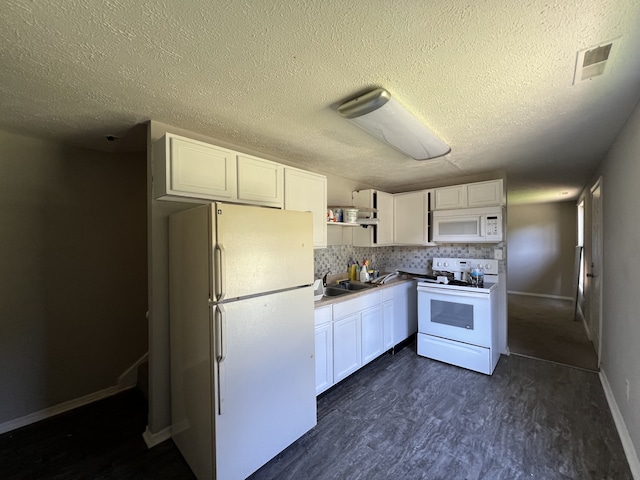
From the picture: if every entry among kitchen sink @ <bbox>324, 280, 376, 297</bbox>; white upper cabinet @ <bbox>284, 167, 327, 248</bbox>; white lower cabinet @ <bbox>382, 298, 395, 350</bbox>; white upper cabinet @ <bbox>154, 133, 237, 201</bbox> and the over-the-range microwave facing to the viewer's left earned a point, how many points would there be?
0

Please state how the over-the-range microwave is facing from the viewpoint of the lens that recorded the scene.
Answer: facing the viewer

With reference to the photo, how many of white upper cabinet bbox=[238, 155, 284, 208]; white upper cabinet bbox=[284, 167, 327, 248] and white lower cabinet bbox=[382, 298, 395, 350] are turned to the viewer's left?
0

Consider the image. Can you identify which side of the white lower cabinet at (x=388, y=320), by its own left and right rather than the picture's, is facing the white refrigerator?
right

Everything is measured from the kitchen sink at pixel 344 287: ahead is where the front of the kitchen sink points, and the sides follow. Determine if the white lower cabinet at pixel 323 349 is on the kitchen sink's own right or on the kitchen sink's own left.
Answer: on the kitchen sink's own right

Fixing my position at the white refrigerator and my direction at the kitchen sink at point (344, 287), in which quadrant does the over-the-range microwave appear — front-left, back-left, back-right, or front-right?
front-right

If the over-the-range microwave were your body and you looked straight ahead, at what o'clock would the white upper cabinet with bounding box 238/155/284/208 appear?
The white upper cabinet is roughly at 1 o'clock from the over-the-range microwave.

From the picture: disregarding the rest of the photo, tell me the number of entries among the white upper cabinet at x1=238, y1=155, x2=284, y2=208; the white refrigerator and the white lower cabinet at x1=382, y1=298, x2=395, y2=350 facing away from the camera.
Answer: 0

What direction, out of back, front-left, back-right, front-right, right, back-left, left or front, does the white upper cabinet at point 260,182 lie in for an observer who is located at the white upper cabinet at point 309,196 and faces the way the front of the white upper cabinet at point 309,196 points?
right

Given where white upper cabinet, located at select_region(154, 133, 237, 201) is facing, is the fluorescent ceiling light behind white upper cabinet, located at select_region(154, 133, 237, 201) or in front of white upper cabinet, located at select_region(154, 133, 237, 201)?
in front

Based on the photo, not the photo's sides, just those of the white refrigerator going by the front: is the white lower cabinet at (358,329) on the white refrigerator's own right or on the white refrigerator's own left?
on the white refrigerator's own left

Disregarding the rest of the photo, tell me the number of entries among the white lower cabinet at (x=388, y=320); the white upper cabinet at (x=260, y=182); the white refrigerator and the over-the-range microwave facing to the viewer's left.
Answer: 0

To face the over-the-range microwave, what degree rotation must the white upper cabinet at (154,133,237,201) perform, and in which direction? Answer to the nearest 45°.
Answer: approximately 45° to its left

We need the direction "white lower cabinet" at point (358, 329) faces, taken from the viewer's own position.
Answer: facing the viewer and to the right of the viewer
